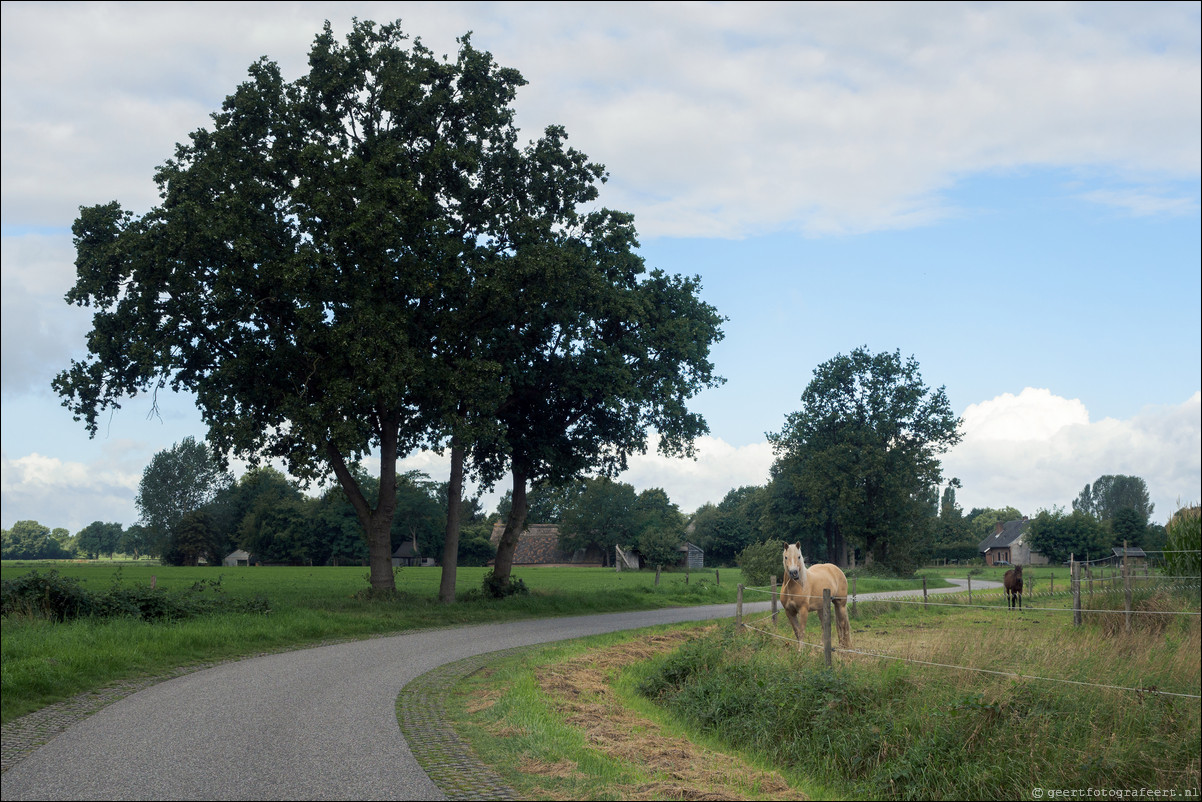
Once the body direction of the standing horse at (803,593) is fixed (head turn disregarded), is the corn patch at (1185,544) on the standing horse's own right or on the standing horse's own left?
on the standing horse's own left

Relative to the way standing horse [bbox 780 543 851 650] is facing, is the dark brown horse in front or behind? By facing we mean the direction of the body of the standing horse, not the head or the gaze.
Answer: behind

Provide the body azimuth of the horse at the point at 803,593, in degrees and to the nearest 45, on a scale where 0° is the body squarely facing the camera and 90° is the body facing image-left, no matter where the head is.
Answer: approximately 45°

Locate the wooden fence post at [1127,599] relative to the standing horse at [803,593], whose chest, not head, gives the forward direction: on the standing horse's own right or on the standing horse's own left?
on the standing horse's own left

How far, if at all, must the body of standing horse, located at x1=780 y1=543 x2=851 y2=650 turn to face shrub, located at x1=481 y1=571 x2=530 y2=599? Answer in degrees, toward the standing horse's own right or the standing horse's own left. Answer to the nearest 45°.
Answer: approximately 90° to the standing horse's own right

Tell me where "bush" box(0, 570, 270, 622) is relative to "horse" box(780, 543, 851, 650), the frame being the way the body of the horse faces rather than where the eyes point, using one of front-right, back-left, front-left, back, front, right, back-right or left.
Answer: front-right

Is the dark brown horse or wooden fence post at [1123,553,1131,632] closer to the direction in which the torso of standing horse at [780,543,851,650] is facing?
the wooden fence post

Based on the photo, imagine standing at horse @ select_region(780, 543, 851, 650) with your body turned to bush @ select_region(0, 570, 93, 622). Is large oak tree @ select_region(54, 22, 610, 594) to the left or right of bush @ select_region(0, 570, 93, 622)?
right
